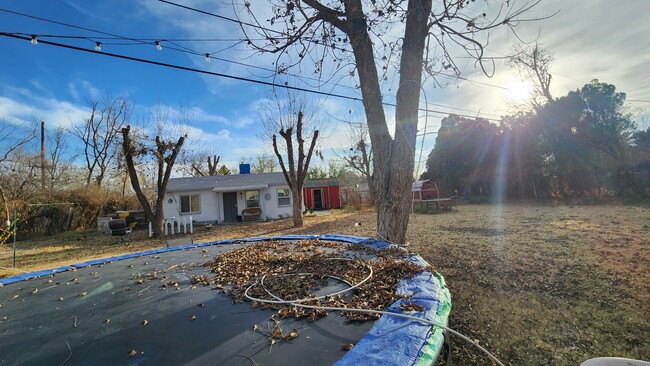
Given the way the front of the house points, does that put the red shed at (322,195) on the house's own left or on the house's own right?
on the house's own left

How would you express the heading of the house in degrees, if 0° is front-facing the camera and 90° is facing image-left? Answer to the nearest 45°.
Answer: approximately 0°

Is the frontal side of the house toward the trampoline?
yes

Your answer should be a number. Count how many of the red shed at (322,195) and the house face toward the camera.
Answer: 2

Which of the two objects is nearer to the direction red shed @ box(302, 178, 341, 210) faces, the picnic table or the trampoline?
the trampoline

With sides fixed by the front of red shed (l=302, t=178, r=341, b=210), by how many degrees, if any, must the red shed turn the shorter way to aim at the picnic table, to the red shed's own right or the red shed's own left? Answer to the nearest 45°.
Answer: approximately 45° to the red shed's own left

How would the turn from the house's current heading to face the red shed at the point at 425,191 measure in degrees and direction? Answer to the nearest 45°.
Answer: approximately 90° to its left

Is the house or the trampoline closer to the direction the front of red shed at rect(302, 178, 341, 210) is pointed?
the trampoline

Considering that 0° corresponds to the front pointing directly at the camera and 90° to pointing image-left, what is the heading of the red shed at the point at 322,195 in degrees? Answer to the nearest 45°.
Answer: approximately 0°

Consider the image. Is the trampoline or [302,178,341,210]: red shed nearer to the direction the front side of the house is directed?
the trampoline
